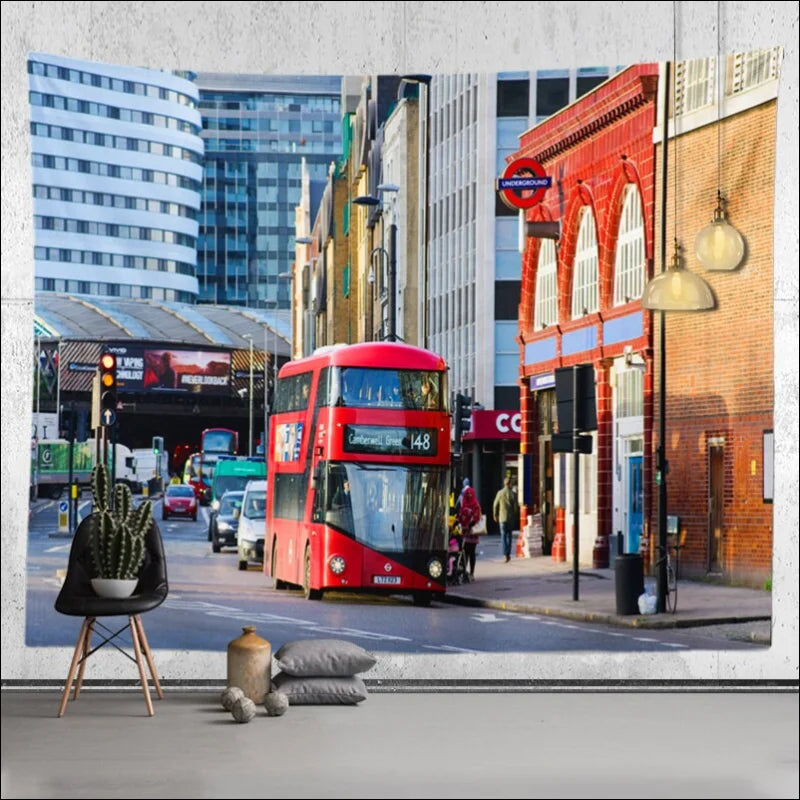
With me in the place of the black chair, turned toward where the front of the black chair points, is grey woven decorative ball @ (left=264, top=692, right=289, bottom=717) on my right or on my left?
on my left

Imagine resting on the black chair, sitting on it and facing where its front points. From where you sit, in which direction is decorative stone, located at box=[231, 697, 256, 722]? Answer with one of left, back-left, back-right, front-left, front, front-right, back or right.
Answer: front-left

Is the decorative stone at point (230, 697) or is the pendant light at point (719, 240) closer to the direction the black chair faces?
the decorative stone

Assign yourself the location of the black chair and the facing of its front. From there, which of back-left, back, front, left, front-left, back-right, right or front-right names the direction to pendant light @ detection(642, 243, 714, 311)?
left

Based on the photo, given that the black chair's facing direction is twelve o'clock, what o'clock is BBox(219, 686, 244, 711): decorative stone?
The decorative stone is roughly at 10 o'clock from the black chair.

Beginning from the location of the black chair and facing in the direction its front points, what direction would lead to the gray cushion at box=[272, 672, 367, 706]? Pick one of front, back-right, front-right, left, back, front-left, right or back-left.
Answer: left

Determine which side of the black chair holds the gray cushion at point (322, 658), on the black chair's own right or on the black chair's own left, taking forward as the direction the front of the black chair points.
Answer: on the black chair's own left

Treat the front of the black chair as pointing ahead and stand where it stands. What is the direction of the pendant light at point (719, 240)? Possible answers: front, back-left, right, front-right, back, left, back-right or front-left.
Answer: left

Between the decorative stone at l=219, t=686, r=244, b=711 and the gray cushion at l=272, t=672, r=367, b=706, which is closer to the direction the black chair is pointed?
the decorative stone

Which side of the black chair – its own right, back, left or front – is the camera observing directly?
front
